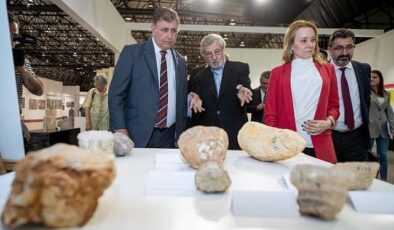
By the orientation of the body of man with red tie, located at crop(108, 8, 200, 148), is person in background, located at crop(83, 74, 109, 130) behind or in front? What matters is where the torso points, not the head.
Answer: behind

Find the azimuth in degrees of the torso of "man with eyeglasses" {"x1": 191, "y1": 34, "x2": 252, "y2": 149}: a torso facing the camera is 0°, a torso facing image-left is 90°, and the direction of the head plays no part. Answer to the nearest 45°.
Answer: approximately 0°

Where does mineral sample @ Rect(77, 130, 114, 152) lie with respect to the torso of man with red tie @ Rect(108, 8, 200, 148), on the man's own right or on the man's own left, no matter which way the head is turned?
on the man's own right

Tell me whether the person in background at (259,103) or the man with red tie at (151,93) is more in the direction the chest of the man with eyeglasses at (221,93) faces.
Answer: the man with red tie

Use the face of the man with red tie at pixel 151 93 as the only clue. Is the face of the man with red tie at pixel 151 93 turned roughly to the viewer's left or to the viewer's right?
to the viewer's right
